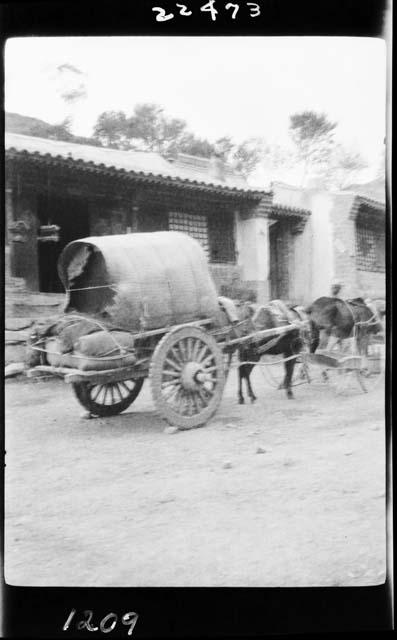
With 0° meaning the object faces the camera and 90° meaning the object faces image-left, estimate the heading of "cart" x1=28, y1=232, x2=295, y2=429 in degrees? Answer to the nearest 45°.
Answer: approximately 225°

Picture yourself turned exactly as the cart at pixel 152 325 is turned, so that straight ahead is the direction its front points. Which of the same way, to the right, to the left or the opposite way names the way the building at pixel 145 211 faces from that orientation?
to the right

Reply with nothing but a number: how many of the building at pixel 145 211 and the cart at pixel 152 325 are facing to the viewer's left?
0

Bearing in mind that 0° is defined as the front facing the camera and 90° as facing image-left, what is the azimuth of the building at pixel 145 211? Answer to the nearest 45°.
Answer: approximately 315°
